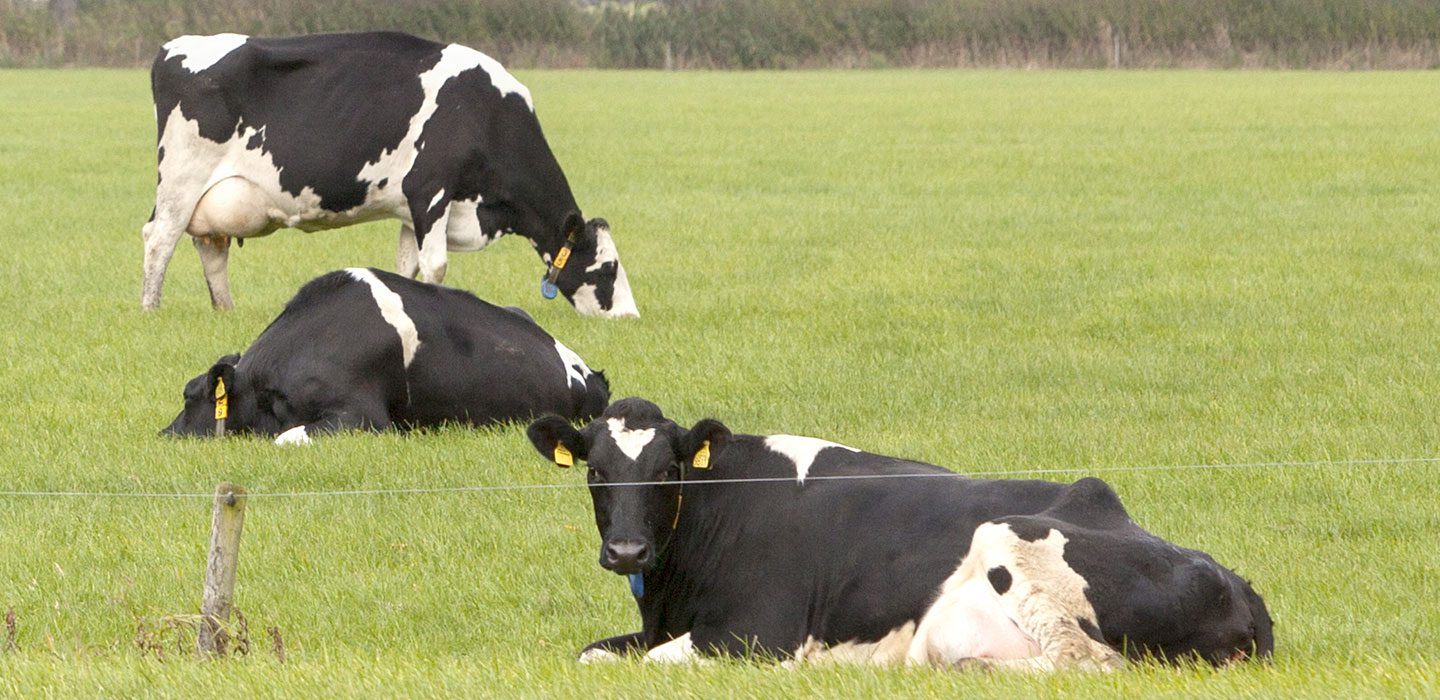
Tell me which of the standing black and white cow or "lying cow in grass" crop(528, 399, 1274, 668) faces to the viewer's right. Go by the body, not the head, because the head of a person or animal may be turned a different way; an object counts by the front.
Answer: the standing black and white cow

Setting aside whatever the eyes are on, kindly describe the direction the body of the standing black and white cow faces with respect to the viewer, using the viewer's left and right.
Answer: facing to the right of the viewer

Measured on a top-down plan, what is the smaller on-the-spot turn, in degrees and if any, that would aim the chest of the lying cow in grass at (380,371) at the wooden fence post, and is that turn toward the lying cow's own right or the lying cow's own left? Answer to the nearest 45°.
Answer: approximately 90° to the lying cow's own left

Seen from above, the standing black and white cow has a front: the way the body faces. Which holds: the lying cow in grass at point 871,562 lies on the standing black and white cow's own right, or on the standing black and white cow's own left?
on the standing black and white cow's own right

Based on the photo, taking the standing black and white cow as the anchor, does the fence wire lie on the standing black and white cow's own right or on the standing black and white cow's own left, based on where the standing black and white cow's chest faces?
on the standing black and white cow's own right

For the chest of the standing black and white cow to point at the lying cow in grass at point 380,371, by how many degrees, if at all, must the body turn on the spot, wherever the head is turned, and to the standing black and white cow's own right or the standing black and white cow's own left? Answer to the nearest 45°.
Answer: approximately 90° to the standing black and white cow's own right

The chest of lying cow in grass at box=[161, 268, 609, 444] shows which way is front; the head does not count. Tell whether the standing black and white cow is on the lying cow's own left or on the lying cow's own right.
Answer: on the lying cow's own right

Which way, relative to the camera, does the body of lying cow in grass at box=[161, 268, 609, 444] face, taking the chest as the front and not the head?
to the viewer's left

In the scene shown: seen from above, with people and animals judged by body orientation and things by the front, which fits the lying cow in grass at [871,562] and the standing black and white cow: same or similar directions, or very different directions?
very different directions

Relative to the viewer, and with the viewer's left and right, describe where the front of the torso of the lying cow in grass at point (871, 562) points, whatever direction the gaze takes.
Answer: facing to the left of the viewer
